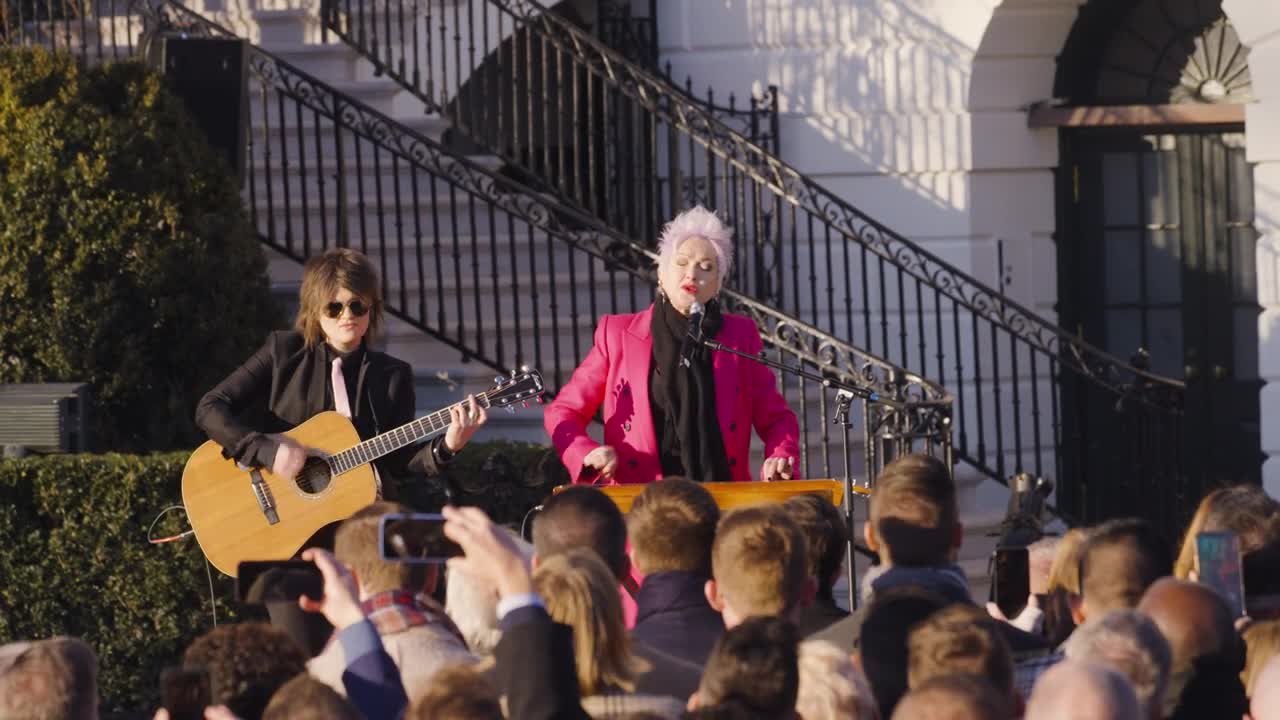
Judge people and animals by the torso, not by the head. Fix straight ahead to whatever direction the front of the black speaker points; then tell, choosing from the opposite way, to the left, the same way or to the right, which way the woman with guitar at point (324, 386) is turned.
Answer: the same way

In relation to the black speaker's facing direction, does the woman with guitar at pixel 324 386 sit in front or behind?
in front

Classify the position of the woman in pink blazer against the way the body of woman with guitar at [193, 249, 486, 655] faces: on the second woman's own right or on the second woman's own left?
on the second woman's own left

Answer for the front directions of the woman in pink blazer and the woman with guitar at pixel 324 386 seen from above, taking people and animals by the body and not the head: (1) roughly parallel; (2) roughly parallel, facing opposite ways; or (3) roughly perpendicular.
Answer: roughly parallel

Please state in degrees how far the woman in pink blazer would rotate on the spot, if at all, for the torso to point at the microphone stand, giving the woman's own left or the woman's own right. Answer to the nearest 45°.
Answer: approximately 90° to the woman's own left

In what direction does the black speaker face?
toward the camera

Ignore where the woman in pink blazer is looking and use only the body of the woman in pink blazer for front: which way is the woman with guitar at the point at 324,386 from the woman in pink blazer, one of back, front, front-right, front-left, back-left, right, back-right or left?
right

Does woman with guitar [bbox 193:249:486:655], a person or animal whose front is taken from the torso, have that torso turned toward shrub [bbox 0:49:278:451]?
no

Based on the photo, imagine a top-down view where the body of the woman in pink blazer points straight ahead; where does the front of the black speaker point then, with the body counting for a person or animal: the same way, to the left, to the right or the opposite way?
the same way

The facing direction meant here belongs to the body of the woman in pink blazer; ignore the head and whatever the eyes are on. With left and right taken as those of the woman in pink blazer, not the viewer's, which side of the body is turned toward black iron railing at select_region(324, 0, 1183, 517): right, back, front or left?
back

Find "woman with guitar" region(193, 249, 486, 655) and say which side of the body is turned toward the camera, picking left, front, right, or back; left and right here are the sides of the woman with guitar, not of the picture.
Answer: front

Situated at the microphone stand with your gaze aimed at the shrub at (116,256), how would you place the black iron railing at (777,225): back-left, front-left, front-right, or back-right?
front-right

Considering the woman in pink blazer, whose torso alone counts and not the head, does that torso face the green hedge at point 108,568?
no

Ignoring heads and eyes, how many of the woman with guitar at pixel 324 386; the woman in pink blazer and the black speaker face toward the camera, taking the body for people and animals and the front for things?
3
